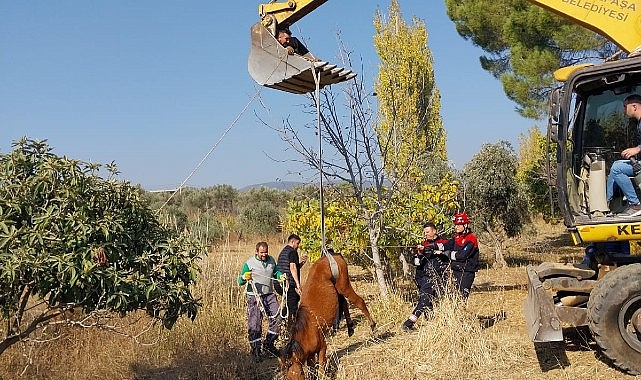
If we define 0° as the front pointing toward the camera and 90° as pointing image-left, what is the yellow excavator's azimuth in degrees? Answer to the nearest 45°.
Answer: approximately 90°

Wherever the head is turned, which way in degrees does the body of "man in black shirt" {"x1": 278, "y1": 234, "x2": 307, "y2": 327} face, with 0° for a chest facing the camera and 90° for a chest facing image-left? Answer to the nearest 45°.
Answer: approximately 270°

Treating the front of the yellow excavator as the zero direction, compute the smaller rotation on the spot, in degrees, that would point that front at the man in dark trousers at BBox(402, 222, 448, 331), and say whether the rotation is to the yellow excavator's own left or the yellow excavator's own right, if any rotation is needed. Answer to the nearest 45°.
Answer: approximately 45° to the yellow excavator's own right

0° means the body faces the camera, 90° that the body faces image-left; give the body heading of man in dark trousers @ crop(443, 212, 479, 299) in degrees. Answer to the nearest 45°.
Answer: approximately 45°

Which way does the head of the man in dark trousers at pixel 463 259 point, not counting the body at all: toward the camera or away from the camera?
toward the camera

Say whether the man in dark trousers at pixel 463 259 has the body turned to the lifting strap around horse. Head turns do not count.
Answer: yes

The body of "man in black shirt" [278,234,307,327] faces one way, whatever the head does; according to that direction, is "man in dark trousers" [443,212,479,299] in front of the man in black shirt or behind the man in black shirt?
in front

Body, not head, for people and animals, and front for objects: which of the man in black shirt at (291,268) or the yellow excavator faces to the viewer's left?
the yellow excavator

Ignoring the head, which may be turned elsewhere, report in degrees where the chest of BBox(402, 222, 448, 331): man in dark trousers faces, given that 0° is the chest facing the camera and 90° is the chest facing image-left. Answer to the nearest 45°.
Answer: approximately 45°
